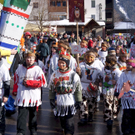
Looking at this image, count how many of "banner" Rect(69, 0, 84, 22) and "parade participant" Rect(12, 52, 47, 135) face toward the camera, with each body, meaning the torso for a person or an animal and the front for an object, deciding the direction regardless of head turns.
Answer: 2

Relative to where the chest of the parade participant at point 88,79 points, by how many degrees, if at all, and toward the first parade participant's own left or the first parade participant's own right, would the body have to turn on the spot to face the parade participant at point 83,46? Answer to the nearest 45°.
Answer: approximately 180°

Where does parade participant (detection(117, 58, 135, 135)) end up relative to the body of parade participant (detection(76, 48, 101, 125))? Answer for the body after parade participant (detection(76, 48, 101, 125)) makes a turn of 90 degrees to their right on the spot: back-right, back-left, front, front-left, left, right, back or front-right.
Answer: back-left

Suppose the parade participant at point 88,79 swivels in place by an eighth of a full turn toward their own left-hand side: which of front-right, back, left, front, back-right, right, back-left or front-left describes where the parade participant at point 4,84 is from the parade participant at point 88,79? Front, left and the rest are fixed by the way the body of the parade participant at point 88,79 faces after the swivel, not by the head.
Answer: right

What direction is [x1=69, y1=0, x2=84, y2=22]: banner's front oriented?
toward the camera

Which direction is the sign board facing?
toward the camera

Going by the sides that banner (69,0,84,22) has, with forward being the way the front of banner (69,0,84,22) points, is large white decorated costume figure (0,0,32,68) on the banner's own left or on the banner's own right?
on the banner's own right

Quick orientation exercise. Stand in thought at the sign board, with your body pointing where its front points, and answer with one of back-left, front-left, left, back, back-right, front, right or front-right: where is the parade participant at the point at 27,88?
front-right

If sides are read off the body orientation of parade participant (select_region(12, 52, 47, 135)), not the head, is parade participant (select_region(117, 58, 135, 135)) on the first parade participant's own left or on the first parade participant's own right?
on the first parade participant's own left

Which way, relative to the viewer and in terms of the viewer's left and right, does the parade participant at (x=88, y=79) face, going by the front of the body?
facing the viewer

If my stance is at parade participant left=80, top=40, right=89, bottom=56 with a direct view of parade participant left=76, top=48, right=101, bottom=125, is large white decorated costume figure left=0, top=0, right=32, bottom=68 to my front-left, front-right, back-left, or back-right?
front-right
